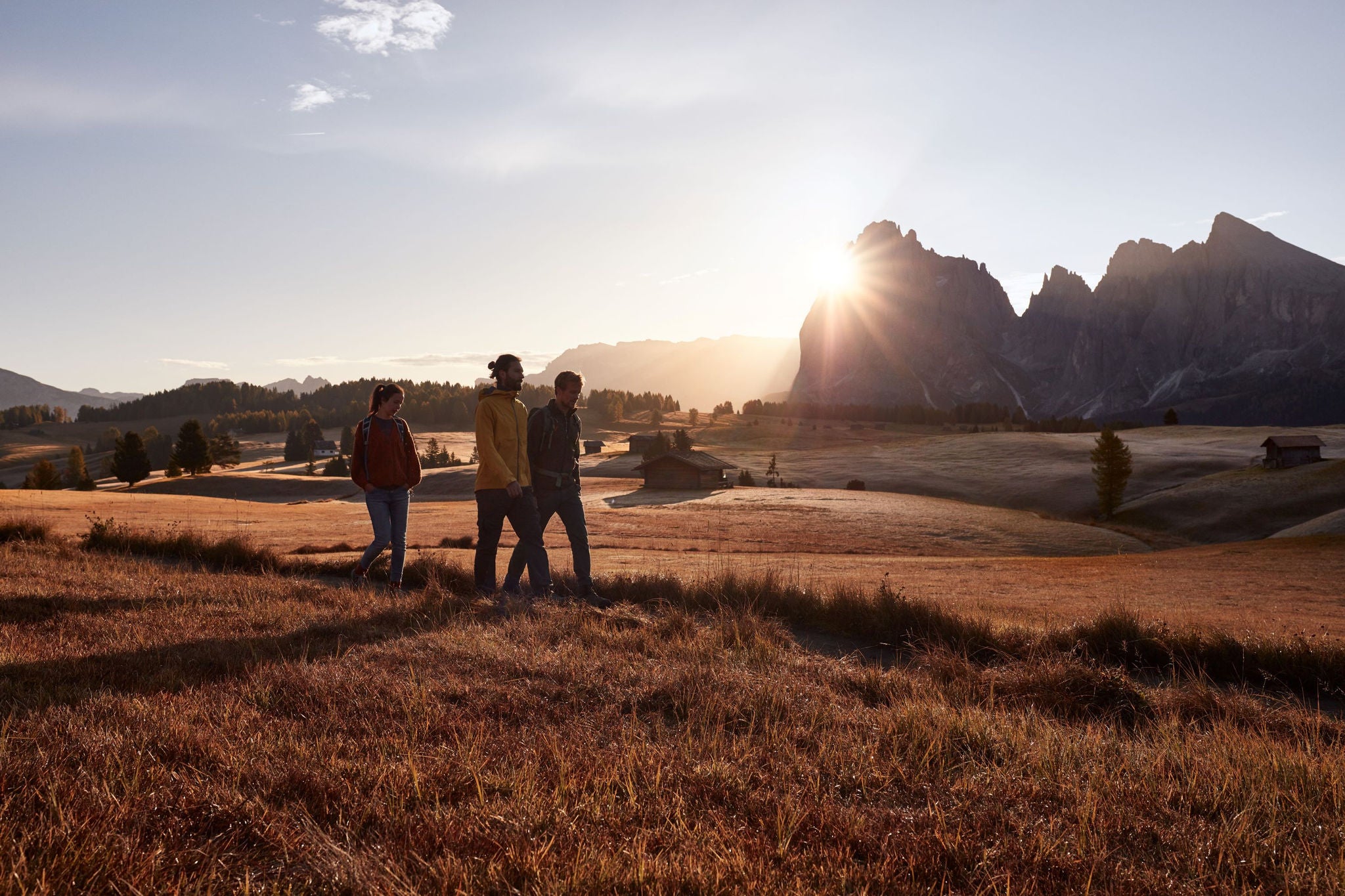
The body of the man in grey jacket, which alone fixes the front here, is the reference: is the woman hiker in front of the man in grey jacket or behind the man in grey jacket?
behind

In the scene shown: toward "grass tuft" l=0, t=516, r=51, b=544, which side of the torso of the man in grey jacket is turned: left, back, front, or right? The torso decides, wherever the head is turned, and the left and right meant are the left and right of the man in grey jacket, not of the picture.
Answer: back

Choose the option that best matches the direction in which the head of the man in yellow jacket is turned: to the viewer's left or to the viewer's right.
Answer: to the viewer's right

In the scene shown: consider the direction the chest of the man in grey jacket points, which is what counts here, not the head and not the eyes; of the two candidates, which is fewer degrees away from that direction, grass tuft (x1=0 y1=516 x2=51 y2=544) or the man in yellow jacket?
the man in yellow jacket

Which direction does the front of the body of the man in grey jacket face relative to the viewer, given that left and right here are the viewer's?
facing the viewer and to the right of the viewer

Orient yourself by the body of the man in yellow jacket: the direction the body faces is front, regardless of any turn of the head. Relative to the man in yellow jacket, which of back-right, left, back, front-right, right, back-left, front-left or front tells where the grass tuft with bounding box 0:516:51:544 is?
back
